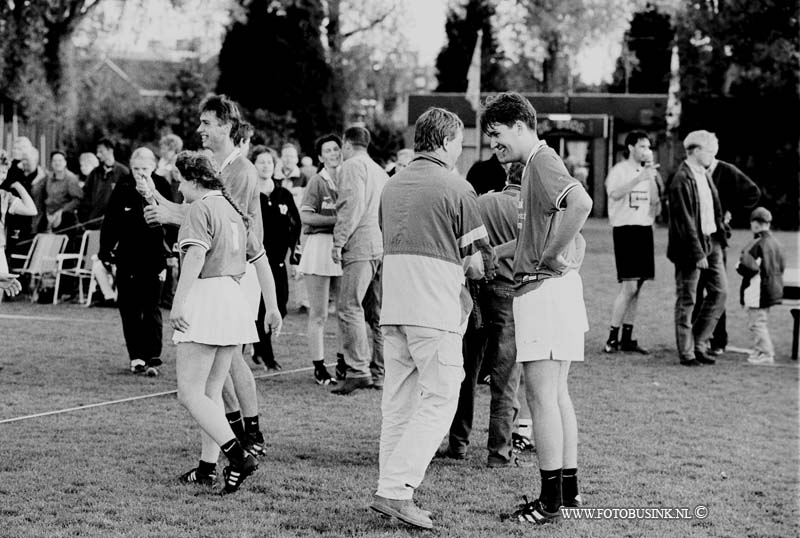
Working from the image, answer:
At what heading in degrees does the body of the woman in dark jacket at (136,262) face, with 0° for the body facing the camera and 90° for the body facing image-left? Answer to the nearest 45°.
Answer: approximately 0°

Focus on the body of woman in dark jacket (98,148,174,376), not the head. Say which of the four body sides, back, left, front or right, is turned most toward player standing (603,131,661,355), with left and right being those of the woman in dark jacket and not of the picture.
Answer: left

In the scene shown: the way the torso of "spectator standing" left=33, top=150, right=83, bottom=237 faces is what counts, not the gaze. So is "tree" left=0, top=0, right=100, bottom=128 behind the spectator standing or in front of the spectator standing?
behind

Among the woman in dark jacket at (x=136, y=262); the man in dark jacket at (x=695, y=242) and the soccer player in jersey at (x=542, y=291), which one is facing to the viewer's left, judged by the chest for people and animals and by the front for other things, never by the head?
the soccer player in jersey

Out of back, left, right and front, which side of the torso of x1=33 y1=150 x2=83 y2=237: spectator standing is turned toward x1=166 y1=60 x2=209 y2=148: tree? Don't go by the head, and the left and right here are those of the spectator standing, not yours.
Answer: back

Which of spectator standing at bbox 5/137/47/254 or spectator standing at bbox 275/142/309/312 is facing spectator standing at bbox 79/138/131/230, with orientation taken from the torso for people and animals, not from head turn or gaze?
spectator standing at bbox 5/137/47/254

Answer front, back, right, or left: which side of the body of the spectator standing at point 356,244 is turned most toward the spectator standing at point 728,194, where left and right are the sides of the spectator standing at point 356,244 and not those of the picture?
right

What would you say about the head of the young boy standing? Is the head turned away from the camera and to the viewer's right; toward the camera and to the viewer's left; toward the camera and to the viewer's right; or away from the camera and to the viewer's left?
toward the camera and to the viewer's left

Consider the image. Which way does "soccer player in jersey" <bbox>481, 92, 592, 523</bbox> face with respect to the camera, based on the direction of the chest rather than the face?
to the viewer's left

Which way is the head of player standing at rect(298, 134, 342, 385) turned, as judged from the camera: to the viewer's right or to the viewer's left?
to the viewer's right

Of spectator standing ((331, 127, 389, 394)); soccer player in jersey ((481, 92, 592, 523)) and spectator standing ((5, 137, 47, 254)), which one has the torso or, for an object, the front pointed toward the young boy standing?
spectator standing ((5, 137, 47, 254))
